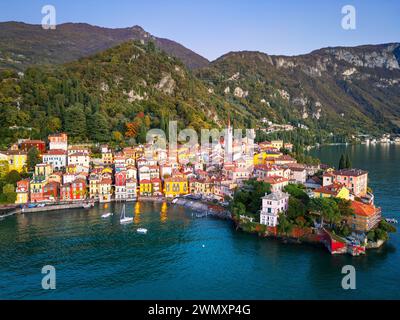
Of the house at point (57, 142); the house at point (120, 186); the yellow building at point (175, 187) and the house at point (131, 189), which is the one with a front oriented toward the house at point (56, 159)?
the house at point (57, 142)

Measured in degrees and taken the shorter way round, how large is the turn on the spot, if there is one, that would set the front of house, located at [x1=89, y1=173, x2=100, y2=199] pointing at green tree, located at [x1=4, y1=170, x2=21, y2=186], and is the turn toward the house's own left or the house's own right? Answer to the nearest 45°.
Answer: approximately 90° to the house's own right

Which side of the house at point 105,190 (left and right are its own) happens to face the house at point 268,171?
left

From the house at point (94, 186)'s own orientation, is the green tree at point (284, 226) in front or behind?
in front

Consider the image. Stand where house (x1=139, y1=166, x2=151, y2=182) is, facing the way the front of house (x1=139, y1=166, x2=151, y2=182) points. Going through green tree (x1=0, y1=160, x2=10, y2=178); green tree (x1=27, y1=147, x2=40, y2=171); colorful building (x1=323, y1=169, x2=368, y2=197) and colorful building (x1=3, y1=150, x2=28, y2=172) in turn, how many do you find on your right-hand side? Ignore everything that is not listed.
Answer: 3

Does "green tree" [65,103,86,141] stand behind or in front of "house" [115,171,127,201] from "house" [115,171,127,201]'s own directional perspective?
behind

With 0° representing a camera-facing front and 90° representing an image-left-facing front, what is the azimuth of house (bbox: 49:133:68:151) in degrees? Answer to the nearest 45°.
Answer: approximately 0°

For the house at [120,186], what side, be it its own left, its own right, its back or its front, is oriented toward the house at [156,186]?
left

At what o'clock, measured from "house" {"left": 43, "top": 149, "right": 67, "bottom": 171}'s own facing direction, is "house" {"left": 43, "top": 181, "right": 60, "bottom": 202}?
"house" {"left": 43, "top": 181, "right": 60, "bottom": 202} is roughly at 12 o'clock from "house" {"left": 43, "top": 149, "right": 67, "bottom": 171}.

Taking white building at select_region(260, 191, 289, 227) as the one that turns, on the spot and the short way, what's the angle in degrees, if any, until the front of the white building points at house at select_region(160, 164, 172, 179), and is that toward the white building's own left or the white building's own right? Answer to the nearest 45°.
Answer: approximately 90° to the white building's own right

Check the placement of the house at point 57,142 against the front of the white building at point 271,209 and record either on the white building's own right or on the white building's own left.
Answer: on the white building's own right

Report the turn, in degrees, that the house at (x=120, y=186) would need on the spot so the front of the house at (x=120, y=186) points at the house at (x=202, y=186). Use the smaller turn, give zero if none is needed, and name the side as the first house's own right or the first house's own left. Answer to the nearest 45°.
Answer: approximately 90° to the first house's own left

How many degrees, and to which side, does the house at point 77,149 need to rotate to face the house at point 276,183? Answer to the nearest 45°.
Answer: approximately 45° to its left

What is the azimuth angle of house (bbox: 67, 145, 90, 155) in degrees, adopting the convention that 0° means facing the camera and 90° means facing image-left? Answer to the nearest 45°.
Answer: approximately 0°
